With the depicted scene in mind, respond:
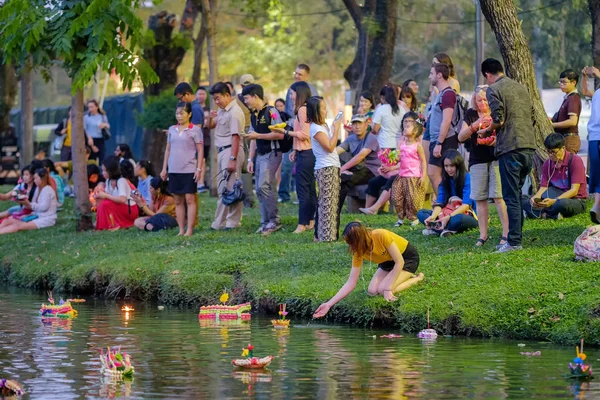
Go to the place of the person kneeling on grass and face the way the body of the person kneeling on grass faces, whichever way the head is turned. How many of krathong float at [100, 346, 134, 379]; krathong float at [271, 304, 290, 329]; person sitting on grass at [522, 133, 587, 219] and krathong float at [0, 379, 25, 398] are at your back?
1

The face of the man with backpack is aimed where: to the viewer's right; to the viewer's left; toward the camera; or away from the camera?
to the viewer's left

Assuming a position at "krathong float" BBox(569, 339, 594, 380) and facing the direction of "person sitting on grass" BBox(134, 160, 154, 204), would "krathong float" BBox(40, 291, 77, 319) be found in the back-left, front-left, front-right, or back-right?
front-left

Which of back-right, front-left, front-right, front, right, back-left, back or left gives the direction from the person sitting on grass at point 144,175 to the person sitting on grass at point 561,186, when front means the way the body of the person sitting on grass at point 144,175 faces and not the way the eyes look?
back-left

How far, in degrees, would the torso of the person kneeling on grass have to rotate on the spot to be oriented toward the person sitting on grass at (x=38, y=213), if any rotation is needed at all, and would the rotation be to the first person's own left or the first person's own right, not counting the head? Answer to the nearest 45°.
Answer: approximately 90° to the first person's own right

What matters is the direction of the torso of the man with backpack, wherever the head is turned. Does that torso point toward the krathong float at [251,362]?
no

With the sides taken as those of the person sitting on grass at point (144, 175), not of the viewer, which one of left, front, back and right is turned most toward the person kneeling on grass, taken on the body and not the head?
left

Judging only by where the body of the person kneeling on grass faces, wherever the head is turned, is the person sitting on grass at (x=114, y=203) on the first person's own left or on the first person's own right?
on the first person's own right

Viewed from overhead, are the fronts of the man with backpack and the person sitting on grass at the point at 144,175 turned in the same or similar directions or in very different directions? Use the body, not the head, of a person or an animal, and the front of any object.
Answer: same or similar directions

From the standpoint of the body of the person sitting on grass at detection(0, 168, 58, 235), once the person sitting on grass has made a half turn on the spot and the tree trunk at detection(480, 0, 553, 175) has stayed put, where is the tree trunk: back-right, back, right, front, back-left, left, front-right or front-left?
front-right

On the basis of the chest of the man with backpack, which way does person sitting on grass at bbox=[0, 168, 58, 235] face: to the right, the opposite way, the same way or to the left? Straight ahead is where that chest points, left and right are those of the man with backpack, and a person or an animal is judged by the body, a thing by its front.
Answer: the same way
